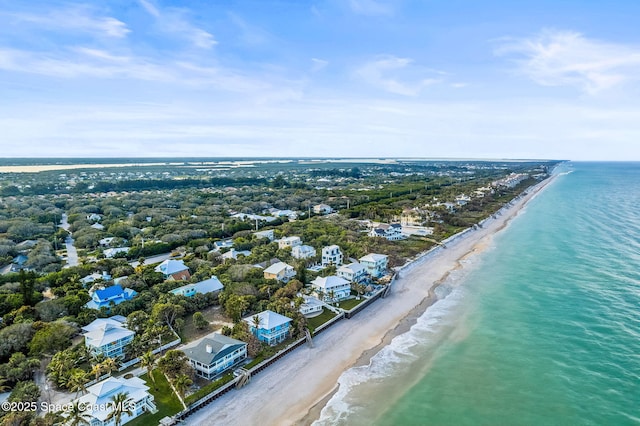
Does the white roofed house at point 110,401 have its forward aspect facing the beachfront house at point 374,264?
no

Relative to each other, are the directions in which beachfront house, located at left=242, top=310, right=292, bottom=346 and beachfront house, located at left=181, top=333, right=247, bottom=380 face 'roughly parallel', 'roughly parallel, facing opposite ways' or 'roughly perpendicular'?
roughly parallel

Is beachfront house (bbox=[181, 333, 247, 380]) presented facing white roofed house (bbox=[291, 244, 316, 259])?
no

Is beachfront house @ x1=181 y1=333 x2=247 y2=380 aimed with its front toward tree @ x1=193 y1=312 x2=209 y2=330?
no

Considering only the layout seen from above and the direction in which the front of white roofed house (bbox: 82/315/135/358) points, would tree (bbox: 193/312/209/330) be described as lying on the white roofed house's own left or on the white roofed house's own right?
on the white roofed house's own left

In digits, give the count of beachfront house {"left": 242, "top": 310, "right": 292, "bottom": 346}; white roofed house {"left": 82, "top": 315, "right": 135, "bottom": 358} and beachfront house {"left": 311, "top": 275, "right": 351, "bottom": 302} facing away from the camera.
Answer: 0

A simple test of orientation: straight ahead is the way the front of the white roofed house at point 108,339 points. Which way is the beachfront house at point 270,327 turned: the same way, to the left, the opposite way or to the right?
the same way

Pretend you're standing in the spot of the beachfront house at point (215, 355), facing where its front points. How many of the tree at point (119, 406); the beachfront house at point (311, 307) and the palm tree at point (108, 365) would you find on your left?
1

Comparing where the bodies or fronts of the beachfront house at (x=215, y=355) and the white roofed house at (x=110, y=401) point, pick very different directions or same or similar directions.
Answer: same or similar directions

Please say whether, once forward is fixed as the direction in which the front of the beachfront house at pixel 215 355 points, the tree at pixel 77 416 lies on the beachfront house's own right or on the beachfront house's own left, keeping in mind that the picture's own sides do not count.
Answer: on the beachfront house's own right

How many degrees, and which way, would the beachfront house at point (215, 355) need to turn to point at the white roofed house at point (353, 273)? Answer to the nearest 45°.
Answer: approximately 90° to its left

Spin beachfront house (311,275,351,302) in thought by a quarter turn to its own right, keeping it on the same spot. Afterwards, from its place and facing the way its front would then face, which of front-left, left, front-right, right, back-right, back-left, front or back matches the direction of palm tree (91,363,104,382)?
front

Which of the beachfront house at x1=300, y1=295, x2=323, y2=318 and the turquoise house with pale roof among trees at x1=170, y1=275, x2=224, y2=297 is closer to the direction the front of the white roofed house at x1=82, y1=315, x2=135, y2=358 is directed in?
the beachfront house

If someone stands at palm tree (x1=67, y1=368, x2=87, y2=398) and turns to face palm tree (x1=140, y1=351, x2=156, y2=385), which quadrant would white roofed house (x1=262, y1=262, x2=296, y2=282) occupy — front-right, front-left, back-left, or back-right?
front-left

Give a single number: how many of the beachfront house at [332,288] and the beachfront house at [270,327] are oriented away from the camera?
0

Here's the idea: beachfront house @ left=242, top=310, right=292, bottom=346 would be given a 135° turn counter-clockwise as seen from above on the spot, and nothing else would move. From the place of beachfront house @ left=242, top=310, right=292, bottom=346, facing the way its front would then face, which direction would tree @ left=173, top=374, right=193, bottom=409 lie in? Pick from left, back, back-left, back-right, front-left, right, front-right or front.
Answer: back-left

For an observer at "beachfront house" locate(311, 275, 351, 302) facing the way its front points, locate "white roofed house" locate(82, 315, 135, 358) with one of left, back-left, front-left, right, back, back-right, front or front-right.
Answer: right

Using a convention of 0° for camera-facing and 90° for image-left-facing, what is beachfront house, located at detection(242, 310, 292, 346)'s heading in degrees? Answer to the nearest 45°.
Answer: approximately 315°

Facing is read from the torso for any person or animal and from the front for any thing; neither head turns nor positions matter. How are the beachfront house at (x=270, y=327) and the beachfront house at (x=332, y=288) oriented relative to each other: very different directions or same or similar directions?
same or similar directions

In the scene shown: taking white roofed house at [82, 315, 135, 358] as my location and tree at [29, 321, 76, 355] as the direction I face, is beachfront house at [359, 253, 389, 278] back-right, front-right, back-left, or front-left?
back-right

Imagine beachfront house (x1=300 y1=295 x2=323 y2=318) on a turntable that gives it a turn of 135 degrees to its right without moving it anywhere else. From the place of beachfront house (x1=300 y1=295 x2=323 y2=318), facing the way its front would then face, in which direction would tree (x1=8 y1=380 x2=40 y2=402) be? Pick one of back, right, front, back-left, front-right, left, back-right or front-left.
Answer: front-left

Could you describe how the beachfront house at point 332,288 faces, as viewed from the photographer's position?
facing the viewer and to the right of the viewer
